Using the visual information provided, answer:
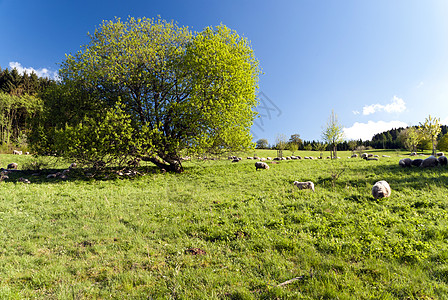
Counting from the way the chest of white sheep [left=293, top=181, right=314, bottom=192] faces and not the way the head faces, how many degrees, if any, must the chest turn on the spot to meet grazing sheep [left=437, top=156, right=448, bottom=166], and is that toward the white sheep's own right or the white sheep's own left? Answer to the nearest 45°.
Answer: approximately 135° to the white sheep's own right

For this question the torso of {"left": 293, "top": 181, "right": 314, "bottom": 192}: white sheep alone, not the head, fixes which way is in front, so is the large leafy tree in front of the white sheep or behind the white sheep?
in front

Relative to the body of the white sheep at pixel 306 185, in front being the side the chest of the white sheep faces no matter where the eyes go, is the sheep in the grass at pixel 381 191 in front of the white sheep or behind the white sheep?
behind

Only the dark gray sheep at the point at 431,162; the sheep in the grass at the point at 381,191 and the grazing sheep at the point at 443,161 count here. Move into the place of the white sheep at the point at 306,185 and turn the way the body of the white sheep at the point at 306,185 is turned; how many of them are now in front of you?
0

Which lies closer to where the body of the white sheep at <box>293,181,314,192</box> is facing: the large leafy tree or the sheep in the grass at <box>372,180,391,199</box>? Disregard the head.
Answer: the large leafy tree

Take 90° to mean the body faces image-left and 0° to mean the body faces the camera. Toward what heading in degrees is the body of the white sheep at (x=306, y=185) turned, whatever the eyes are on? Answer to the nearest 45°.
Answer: approximately 90°

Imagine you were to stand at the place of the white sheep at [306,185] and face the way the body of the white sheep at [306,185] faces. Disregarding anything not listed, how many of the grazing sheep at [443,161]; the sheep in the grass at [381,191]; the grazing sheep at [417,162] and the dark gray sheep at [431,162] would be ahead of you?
0

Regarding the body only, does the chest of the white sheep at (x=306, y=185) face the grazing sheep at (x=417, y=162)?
no

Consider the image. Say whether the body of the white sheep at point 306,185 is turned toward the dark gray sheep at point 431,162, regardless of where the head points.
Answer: no

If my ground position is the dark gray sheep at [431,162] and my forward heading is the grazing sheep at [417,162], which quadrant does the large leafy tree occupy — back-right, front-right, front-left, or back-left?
front-left
